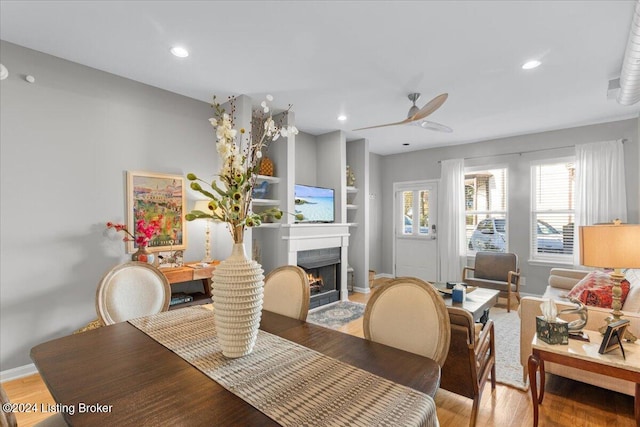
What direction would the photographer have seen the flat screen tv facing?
facing the viewer and to the right of the viewer

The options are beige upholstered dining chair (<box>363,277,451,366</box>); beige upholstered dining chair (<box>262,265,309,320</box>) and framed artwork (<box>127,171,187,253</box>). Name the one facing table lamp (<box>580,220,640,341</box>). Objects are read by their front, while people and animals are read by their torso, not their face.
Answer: the framed artwork

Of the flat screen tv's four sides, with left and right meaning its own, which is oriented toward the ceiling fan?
front

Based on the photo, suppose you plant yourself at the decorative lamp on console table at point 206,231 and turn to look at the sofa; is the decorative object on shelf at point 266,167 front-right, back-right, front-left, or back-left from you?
front-left

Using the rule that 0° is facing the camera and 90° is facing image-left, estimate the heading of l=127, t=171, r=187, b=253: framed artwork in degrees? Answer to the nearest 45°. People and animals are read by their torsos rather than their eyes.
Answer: approximately 315°

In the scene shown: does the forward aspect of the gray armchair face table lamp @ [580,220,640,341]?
no

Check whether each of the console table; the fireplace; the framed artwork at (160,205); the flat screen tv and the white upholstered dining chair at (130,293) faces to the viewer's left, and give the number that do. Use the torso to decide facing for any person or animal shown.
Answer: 0

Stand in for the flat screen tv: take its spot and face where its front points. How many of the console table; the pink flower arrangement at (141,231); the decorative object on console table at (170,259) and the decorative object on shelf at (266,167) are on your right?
4

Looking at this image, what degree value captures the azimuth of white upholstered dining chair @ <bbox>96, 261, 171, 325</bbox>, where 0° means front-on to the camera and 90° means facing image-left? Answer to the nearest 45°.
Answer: approximately 315°

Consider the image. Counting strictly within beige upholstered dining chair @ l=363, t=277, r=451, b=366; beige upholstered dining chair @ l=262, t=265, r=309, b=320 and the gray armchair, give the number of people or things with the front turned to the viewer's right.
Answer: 0

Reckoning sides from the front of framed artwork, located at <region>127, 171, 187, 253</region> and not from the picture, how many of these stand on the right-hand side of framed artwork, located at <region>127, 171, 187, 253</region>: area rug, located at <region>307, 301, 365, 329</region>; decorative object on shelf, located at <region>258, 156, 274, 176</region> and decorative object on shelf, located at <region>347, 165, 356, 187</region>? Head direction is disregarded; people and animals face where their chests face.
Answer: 0

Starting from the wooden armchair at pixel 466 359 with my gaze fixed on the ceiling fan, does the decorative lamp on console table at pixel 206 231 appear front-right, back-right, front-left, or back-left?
front-left

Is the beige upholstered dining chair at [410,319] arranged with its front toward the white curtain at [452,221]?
no

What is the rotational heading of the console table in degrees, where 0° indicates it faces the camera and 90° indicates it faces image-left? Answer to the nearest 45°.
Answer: approximately 315°

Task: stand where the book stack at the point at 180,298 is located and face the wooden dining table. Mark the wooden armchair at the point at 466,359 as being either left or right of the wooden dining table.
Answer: left

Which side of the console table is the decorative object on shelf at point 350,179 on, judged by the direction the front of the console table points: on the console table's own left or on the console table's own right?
on the console table's own left

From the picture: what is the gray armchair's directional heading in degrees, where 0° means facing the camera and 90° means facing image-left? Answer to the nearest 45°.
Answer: approximately 45°
